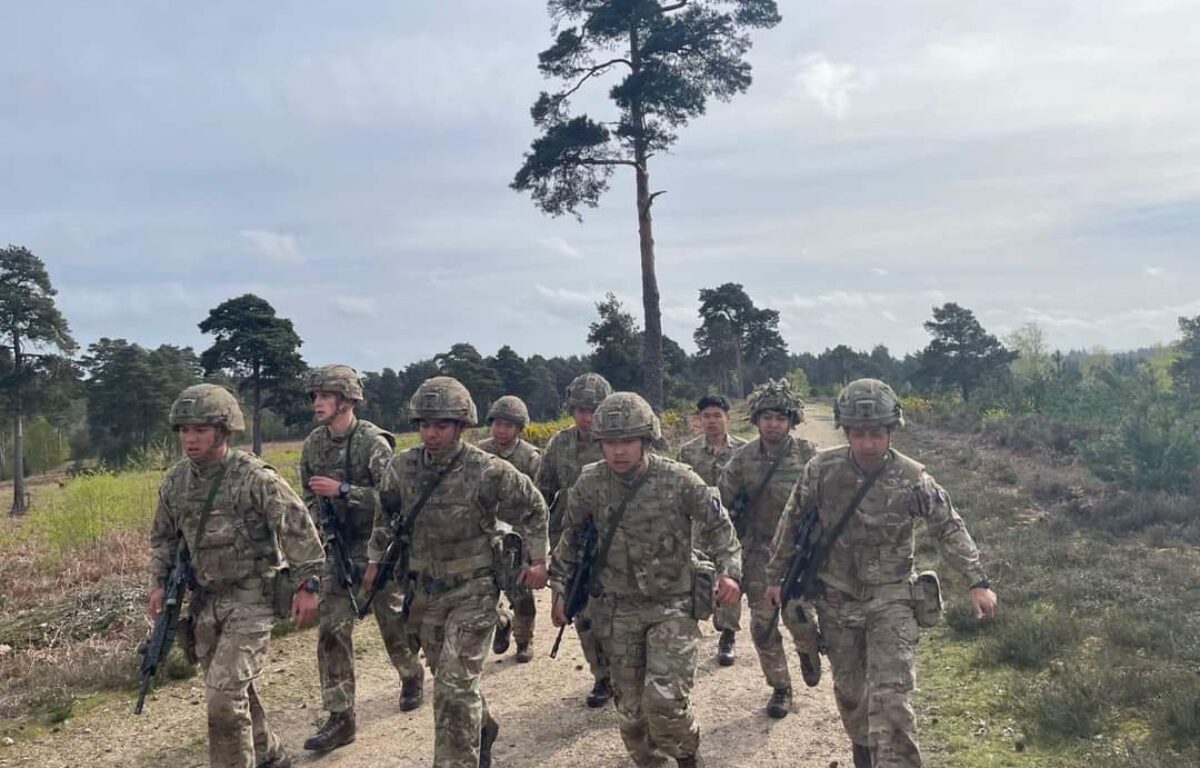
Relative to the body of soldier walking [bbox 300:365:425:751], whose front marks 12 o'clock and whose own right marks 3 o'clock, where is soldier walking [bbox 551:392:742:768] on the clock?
soldier walking [bbox 551:392:742:768] is roughly at 9 o'clock from soldier walking [bbox 300:365:425:751].

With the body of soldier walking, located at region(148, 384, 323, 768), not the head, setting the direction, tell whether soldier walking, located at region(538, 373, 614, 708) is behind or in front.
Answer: behind

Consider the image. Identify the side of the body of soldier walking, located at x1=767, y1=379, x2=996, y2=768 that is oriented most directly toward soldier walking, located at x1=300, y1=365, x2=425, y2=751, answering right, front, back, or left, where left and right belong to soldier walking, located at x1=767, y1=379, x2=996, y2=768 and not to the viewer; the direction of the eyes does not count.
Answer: right

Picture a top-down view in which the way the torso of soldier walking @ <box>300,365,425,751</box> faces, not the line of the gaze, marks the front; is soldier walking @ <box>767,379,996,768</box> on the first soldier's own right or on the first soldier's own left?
on the first soldier's own left

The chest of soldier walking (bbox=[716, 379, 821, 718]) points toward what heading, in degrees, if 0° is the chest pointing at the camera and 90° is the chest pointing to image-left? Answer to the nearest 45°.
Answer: approximately 0°

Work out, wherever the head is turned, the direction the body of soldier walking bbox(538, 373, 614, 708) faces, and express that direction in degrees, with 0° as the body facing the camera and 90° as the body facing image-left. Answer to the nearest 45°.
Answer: approximately 0°

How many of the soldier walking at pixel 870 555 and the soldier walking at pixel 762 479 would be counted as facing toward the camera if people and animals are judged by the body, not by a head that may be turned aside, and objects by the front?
2

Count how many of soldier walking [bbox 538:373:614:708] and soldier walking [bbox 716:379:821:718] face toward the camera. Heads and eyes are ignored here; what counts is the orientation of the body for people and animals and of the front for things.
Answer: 2
